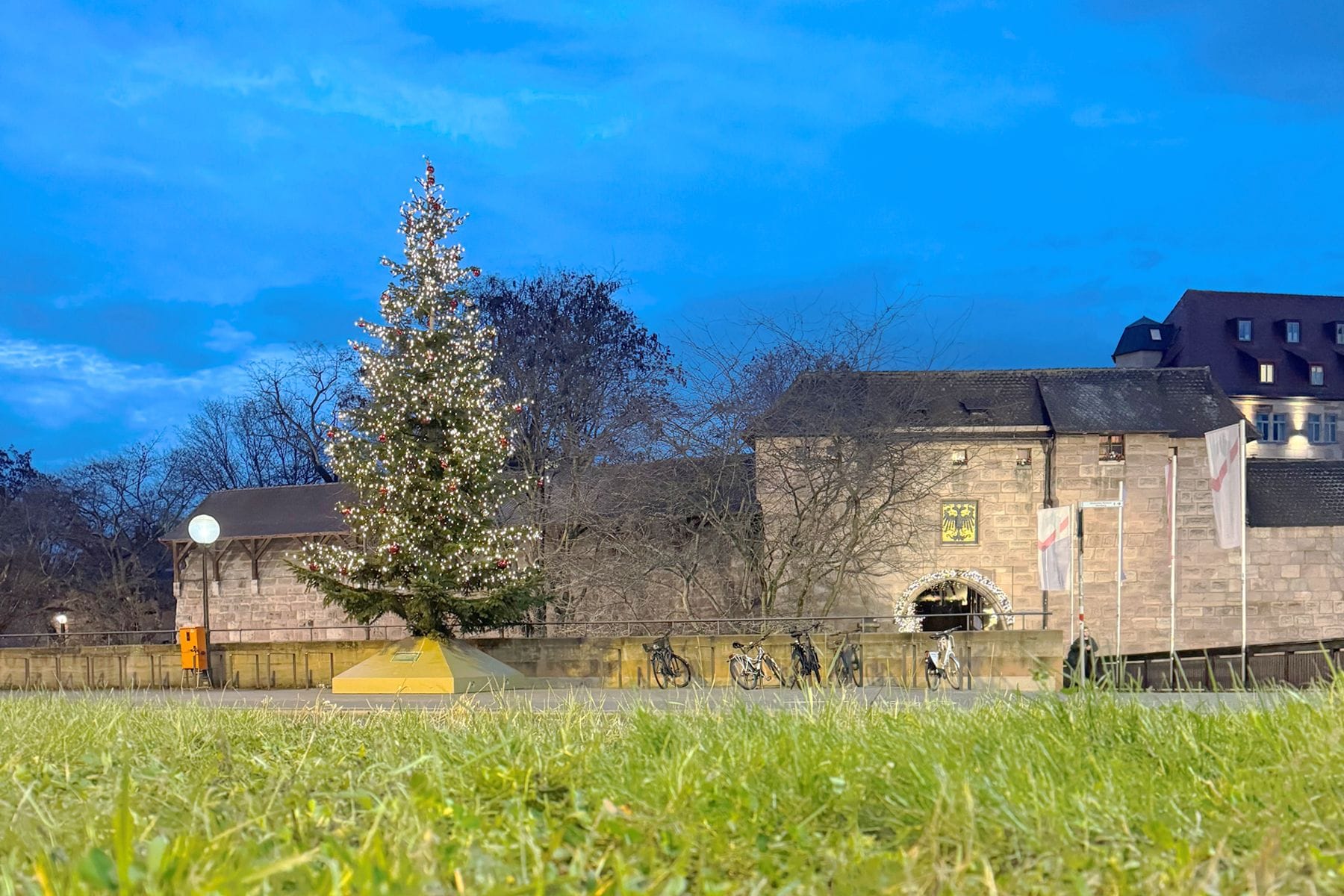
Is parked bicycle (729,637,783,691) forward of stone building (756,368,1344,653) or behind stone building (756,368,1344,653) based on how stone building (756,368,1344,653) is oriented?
forward

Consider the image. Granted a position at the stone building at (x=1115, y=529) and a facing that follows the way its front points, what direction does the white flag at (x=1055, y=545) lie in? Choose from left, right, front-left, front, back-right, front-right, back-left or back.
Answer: front

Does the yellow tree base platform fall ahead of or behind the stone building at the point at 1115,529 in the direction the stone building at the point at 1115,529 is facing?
ahead

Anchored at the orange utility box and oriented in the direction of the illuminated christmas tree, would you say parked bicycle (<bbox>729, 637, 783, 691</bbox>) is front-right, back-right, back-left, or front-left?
front-left

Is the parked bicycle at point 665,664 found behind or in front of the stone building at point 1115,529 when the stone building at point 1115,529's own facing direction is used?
in front

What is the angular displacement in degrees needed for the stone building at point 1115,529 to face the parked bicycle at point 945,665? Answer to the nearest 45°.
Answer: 0° — it already faces it

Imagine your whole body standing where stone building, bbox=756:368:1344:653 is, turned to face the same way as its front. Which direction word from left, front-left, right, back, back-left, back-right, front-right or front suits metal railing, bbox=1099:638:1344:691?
front

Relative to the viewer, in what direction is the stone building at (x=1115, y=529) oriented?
toward the camera

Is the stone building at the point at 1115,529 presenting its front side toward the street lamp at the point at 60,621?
no

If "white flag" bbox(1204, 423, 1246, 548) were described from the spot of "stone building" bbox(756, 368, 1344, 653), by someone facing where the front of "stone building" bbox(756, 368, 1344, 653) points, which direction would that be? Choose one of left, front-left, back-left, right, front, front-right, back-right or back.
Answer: front
